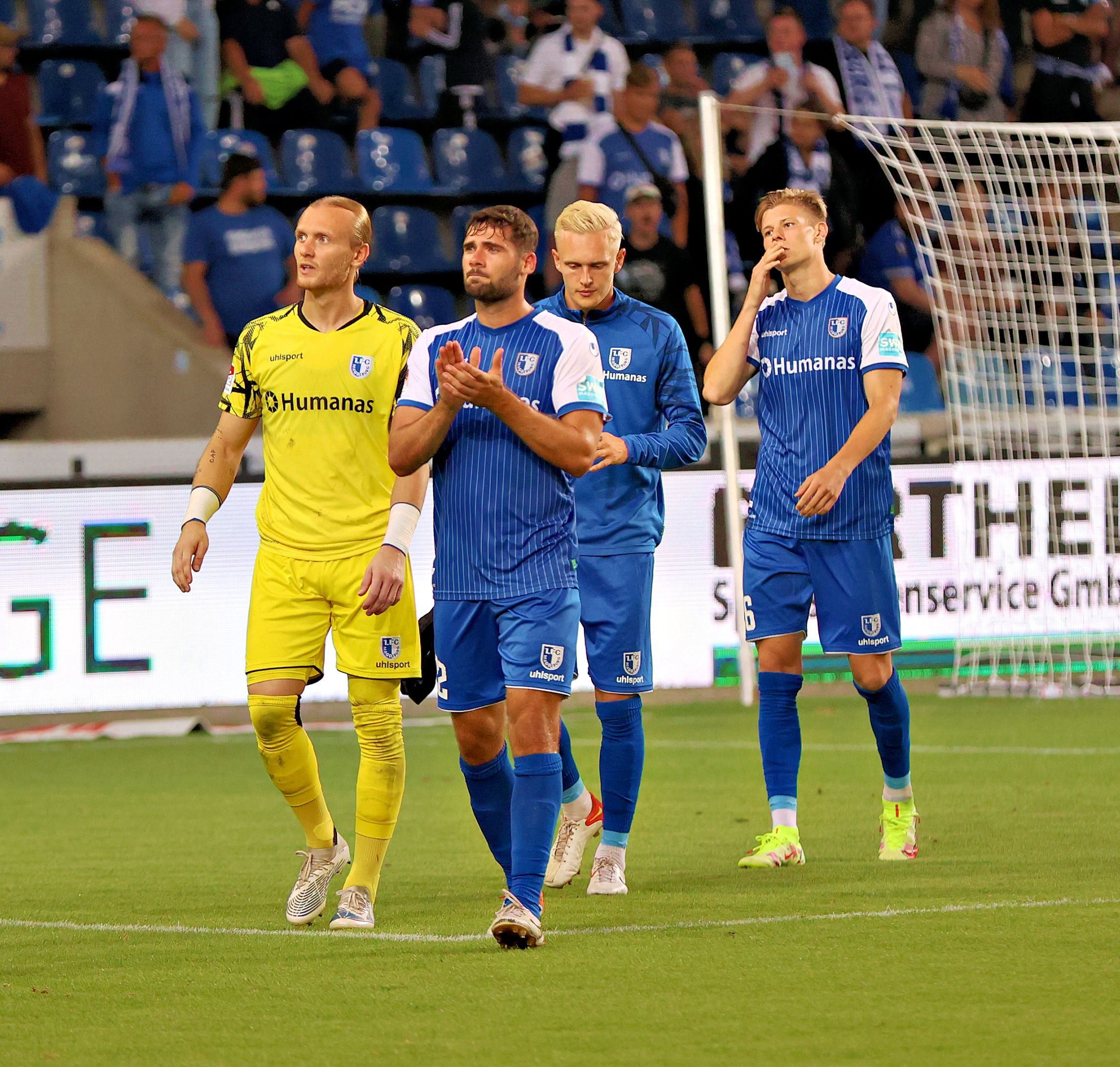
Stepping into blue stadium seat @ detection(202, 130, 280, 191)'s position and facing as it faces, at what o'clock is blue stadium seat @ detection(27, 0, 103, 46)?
blue stadium seat @ detection(27, 0, 103, 46) is roughly at 4 o'clock from blue stadium seat @ detection(202, 130, 280, 191).

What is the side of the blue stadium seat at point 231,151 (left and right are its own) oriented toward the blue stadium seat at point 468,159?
left

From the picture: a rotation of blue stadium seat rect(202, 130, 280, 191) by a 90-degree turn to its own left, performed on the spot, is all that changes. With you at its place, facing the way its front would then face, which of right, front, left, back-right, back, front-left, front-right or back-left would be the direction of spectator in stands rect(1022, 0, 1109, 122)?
front

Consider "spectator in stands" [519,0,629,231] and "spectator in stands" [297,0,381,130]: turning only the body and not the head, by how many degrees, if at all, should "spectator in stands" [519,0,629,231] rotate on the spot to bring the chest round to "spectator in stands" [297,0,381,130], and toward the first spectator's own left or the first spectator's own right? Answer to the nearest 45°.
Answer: approximately 90° to the first spectator's own right

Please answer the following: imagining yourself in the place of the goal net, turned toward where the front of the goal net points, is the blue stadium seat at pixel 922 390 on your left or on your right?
on your left

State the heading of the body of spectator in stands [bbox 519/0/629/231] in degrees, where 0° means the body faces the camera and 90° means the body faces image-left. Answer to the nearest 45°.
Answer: approximately 0°
